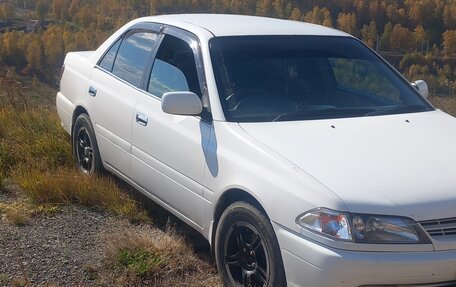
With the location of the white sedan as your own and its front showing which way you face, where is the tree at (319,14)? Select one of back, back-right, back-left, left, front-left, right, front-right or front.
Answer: back-left

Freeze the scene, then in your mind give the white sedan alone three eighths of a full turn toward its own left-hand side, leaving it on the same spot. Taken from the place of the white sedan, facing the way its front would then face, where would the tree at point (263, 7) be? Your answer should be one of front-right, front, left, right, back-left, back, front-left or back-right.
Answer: front

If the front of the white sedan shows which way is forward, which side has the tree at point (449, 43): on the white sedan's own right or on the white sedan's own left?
on the white sedan's own left

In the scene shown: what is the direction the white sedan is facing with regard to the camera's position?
facing the viewer and to the right of the viewer

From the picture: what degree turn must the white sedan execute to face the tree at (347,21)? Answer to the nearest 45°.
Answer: approximately 135° to its left

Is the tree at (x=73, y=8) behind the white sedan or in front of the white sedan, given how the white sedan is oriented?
behind

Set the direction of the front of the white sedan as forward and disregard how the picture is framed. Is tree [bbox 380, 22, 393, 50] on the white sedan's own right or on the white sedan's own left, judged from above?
on the white sedan's own left

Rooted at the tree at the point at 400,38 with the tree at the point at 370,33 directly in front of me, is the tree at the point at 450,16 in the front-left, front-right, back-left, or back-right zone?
back-right

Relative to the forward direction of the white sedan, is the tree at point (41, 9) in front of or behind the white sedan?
behind

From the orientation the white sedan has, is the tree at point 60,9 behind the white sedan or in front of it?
behind

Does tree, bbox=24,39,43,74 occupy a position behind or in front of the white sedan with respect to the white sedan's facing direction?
behind
